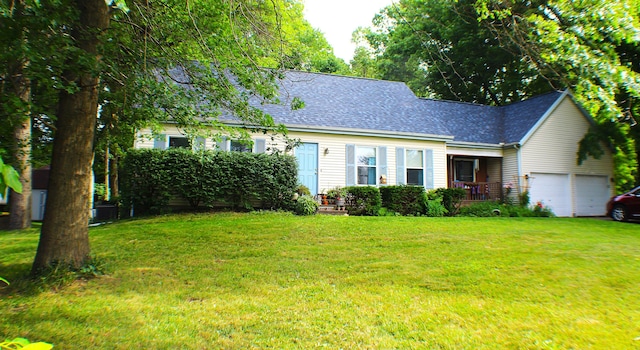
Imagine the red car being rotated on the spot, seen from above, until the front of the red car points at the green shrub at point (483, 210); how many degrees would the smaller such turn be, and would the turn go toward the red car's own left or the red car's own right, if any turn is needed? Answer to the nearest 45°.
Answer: approximately 45° to the red car's own left

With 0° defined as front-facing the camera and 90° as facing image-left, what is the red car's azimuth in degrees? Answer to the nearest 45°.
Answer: approximately 90°

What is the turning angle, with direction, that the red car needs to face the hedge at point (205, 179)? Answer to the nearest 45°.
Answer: approximately 45° to its left

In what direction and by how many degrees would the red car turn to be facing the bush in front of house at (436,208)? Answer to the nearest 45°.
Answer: approximately 45° to its left
